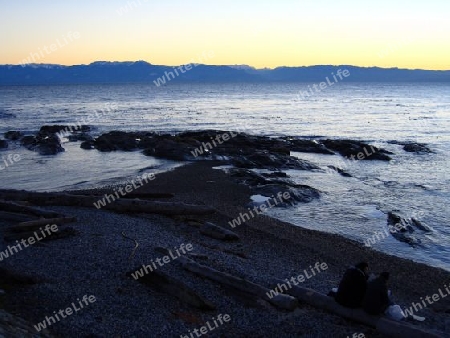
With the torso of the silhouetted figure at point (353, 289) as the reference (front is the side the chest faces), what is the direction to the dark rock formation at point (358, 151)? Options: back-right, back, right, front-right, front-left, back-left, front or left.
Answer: front-left

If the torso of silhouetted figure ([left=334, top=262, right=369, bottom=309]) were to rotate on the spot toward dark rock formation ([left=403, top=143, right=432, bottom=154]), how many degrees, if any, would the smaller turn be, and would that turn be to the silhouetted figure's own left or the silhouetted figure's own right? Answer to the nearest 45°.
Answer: approximately 45° to the silhouetted figure's own left

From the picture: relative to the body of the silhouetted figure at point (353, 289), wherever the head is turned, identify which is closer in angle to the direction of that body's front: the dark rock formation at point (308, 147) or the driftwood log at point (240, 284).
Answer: the dark rock formation

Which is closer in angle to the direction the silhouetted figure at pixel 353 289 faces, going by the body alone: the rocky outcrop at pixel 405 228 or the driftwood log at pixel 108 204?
the rocky outcrop

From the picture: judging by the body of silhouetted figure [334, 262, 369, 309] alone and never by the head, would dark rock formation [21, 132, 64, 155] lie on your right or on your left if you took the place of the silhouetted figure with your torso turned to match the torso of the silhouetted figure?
on your left

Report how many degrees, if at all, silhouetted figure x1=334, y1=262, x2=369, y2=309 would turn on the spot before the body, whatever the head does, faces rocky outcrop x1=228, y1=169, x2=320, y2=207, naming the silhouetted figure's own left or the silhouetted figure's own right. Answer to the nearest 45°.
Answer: approximately 45° to the silhouetted figure's own left

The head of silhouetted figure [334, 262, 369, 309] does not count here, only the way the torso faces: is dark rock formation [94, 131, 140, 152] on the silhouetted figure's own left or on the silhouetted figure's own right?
on the silhouetted figure's own left

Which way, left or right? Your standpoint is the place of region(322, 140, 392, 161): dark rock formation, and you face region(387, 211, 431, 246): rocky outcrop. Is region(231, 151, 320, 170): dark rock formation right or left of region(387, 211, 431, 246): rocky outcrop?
right

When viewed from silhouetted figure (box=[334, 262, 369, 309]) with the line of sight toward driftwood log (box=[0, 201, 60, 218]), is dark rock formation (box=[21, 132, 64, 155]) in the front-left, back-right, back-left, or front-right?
front-right

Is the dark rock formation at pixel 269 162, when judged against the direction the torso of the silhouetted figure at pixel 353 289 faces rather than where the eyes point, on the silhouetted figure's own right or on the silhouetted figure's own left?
on the silhouetted figure's own left

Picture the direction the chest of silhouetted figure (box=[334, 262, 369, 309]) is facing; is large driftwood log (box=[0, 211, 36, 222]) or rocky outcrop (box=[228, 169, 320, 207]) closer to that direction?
the rocky outcrop

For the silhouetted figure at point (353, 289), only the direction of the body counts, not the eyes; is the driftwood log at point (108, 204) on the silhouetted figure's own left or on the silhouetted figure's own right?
on the silhouetted figure's own left

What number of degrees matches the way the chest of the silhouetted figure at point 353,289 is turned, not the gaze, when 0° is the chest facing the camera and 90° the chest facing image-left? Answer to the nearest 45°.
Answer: approximately 225°

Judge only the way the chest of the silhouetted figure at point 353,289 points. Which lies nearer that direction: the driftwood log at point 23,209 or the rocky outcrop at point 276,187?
the rocky outcrop

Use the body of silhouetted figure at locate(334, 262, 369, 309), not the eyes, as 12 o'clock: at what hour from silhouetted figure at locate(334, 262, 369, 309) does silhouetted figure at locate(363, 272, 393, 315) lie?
silhouetted figure at locate(363, 272, 393, 315) is roughly at 2 o'clock from silhouetted figure at locate(334, 262, 369, 309).
